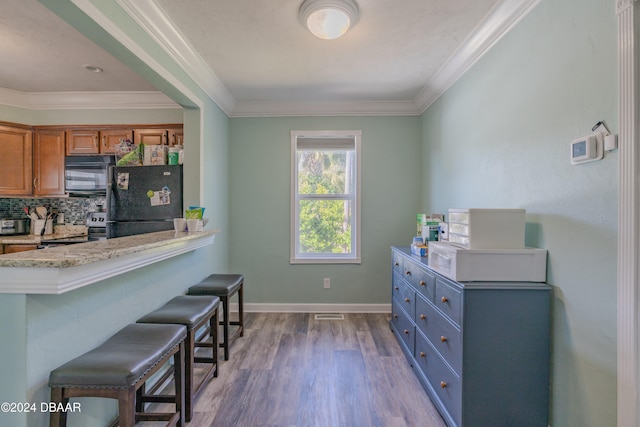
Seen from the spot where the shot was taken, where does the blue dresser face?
facing to the left of the viewer

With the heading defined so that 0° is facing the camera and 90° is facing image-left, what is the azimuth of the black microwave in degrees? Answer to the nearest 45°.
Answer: approximately 0°

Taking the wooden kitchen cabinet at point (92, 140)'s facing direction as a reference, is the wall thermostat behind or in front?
in front

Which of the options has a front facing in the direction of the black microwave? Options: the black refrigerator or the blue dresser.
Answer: the blue dresser

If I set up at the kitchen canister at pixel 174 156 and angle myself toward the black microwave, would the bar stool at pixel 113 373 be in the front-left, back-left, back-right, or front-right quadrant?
back-left

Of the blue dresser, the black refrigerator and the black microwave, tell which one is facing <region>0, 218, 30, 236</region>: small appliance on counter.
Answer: the blue dresser

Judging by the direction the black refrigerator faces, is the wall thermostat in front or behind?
in front

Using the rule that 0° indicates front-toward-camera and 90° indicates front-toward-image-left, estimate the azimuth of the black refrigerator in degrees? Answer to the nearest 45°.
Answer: approximately 0°
